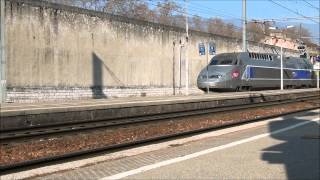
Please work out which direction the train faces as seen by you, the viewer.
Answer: facing the viewer and to the left of the viewer
